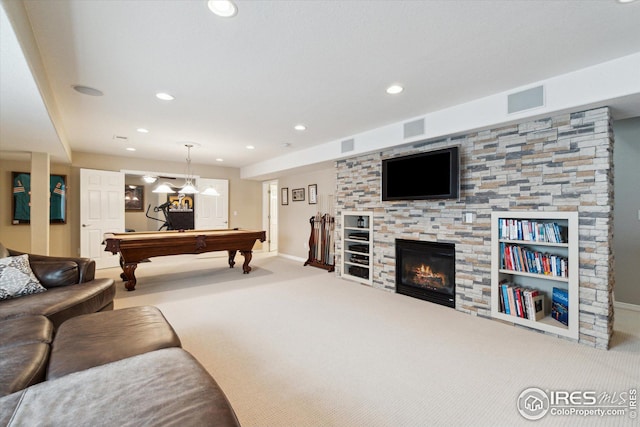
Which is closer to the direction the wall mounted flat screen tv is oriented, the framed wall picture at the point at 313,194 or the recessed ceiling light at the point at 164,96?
the recessed ceiling light

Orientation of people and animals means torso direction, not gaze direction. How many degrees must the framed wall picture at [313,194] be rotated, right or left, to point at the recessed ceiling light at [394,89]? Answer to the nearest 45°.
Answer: approximately 45° to its left

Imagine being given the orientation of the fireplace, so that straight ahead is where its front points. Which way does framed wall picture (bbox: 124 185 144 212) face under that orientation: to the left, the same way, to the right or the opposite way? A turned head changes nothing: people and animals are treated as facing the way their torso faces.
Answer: to the left

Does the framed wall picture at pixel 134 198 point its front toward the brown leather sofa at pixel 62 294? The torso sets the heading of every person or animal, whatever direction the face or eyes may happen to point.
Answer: yes

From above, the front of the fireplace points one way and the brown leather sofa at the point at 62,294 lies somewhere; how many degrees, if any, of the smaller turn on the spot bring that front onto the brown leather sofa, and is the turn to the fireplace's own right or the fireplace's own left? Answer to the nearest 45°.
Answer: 0° — it already faces it

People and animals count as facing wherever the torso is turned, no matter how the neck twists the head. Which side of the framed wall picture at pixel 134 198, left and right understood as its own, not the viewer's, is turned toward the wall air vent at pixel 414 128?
front

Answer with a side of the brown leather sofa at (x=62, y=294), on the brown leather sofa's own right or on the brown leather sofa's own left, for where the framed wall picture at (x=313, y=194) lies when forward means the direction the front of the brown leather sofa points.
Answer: on the brown leather sofa's own left

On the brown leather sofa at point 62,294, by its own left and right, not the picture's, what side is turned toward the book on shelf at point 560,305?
front

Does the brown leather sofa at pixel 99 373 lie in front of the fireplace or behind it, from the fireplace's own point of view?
in front

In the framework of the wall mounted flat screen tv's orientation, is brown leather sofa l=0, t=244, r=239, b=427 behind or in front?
in front

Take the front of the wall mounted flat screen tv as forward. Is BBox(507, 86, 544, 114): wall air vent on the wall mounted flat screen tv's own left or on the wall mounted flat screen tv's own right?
on the wall mounted flat screen tv's own left

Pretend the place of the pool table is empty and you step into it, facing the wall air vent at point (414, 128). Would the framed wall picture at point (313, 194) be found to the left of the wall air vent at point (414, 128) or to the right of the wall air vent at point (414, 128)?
left

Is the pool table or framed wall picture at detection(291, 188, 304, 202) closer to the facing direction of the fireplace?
the pool table

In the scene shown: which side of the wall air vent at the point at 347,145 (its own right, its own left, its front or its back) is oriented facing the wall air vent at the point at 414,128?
left
